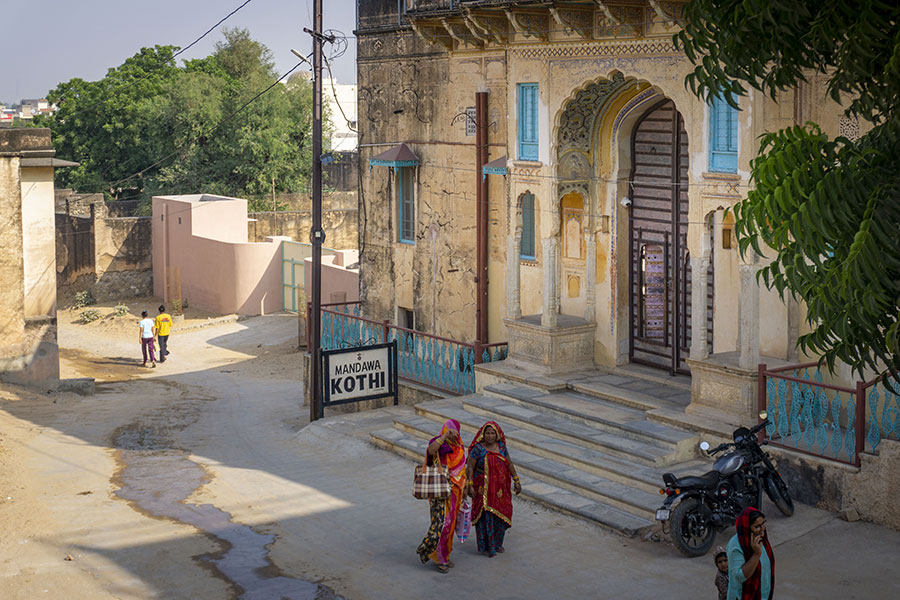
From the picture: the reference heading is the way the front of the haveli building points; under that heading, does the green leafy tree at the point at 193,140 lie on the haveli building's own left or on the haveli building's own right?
on the haveli building's own right

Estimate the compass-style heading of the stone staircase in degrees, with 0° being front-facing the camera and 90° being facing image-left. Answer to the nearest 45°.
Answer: approximately 45°

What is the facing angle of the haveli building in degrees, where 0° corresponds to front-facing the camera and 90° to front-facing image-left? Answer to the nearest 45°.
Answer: approximately 45°

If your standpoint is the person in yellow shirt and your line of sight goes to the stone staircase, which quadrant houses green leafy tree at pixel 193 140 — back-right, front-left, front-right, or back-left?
back-left

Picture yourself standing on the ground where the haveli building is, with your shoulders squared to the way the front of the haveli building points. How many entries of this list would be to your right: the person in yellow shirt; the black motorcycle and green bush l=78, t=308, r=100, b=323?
2

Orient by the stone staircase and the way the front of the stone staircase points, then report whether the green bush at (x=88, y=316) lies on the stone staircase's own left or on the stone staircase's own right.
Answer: on the stone staircase's own right

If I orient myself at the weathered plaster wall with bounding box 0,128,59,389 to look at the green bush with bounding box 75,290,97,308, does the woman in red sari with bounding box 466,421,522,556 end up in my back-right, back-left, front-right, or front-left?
back-right

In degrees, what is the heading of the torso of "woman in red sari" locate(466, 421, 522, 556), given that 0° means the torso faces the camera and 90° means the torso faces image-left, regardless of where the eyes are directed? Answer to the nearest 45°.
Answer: approximately 0°

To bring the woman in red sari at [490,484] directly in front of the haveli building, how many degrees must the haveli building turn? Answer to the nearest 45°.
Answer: approximately 45° to its left

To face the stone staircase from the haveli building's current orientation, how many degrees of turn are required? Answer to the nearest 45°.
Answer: approximately 45° to its left

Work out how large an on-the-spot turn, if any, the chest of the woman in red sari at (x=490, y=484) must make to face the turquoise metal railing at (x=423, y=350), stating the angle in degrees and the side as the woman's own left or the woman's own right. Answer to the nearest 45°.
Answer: approximately 180°
